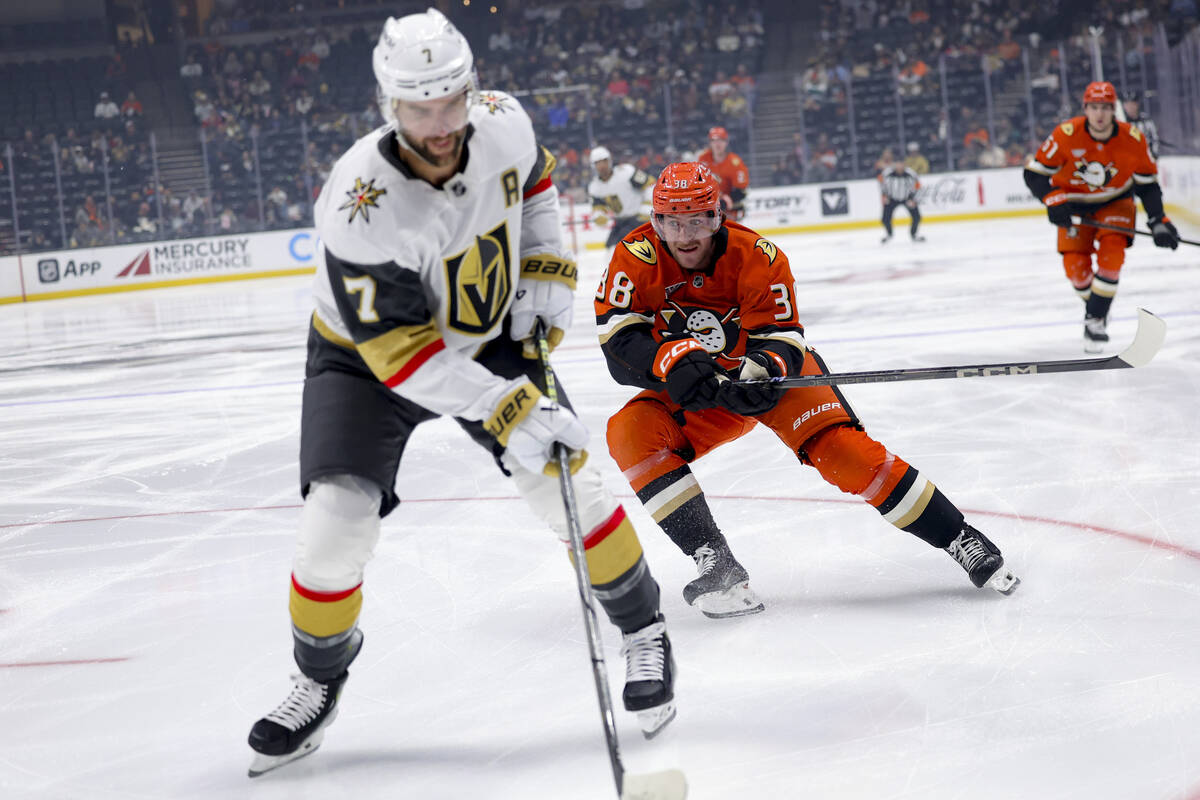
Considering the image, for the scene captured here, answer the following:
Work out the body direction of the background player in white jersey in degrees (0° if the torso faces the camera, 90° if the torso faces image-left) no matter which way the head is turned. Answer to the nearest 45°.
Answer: approximately 45°

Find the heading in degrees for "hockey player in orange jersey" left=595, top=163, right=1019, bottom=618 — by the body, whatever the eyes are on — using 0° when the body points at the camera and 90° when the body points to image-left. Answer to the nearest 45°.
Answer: approximately 0°

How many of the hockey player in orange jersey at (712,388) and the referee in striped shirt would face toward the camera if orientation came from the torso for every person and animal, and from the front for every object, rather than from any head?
2

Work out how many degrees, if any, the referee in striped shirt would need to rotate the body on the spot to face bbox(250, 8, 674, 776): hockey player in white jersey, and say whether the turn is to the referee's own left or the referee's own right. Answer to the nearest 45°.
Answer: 0° — they already face them

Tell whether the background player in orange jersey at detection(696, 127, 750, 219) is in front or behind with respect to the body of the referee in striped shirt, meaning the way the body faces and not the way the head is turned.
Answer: in front

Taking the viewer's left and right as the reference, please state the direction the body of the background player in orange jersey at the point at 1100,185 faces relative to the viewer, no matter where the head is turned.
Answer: facing the viewer

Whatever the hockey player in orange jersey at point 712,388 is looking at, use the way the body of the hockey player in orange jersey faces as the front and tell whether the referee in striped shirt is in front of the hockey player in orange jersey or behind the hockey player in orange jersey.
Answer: behind
